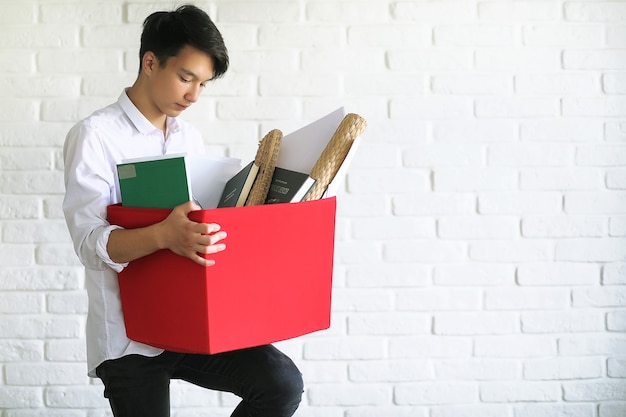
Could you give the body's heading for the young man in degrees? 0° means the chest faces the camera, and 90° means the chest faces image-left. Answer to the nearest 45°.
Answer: approximately 315°

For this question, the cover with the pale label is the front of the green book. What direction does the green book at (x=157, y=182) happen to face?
toward the camera

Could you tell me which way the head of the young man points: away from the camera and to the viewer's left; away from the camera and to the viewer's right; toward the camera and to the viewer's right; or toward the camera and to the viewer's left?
toward the camera and to the viewer's right
